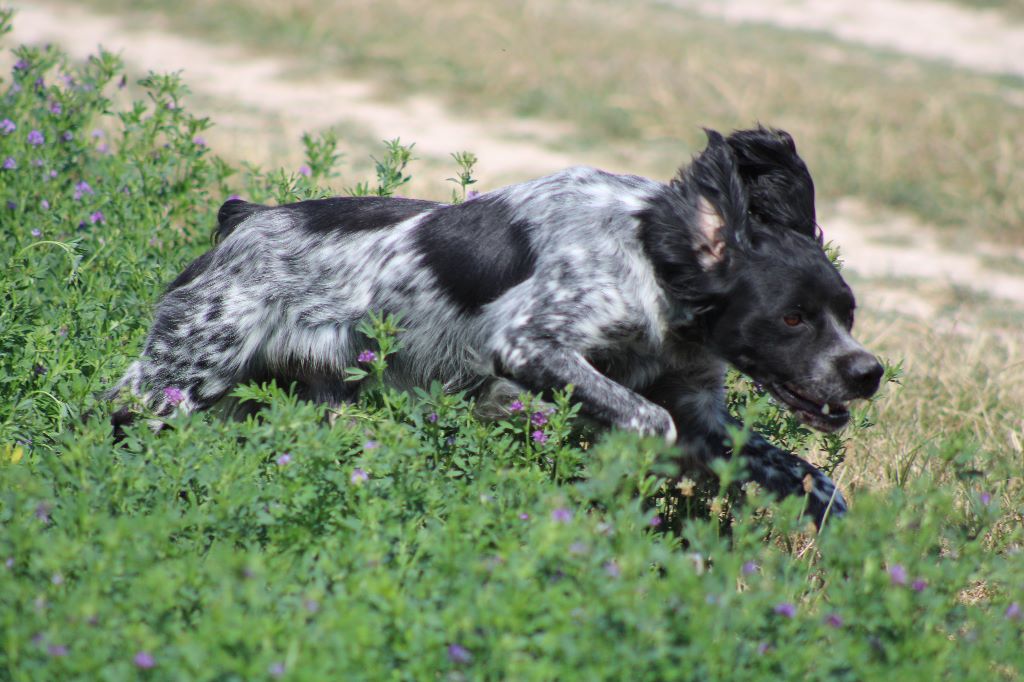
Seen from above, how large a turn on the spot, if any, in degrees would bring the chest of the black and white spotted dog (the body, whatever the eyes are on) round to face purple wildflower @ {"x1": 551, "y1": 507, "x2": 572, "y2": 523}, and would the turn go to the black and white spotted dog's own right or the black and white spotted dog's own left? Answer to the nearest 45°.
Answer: approximately 90° to the black and white spotted dog's own right

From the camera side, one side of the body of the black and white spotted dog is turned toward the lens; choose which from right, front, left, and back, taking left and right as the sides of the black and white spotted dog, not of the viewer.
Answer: right

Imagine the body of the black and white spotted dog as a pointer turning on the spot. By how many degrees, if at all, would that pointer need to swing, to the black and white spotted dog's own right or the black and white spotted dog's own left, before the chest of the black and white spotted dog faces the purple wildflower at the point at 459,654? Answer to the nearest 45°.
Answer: approximately 90° to the black and white spotted dog's own right

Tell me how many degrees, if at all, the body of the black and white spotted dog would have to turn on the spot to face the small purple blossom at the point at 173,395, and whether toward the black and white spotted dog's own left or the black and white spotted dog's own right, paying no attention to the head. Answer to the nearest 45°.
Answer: approximately 180°

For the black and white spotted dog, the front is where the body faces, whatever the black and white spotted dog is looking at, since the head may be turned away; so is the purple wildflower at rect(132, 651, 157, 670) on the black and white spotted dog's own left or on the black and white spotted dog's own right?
on the black and white spotted dog's own right

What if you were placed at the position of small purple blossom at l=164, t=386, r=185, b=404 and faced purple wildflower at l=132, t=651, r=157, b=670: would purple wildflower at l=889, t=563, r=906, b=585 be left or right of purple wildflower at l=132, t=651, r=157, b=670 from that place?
left

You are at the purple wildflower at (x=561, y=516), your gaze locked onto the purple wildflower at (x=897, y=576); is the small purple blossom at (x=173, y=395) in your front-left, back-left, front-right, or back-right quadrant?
back-left

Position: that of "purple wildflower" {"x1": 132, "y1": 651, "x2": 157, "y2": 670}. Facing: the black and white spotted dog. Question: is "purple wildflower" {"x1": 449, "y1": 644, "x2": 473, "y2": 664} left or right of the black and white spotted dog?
right
